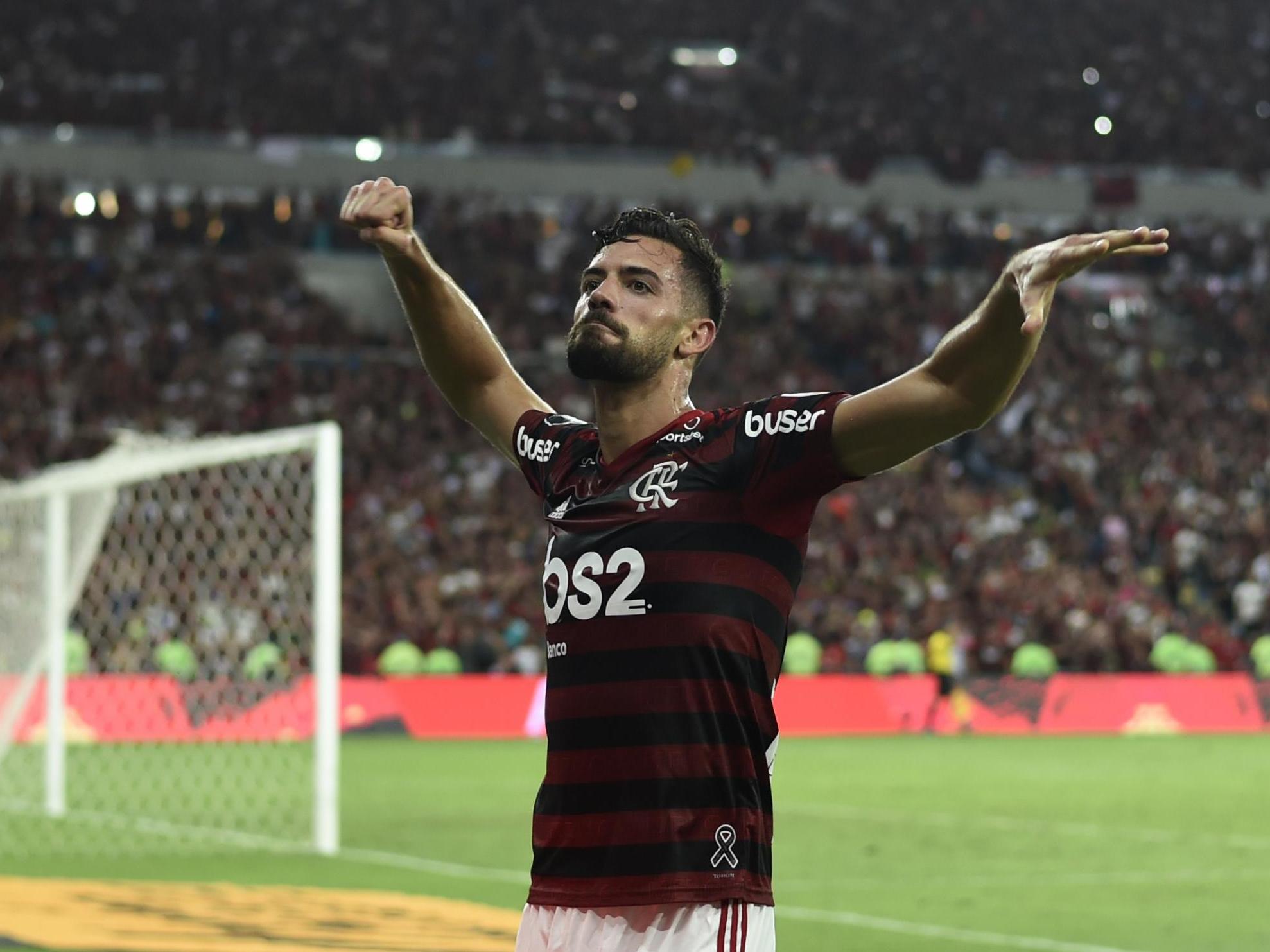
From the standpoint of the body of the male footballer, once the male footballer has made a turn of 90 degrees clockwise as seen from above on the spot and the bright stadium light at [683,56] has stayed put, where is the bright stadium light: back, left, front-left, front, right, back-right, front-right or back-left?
front-right

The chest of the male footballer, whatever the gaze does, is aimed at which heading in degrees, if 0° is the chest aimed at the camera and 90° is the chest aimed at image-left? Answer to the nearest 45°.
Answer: approximately 45°

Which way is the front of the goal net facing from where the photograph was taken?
facing away from the viewer and to the right of the viewer

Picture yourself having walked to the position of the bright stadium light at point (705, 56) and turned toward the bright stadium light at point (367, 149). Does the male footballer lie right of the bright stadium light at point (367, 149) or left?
left

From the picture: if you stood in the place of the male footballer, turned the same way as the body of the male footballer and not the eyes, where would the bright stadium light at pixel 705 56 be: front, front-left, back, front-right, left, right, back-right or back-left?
back-right

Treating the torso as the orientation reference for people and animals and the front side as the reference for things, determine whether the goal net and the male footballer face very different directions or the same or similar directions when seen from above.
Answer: very different directions
